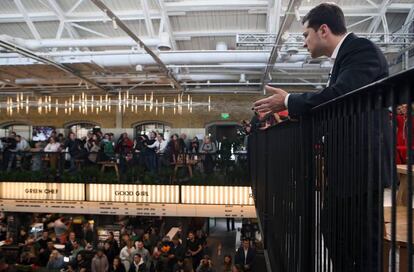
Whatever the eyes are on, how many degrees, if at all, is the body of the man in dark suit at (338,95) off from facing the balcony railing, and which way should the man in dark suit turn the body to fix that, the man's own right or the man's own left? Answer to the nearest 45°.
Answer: approximately 45° to the man's own right

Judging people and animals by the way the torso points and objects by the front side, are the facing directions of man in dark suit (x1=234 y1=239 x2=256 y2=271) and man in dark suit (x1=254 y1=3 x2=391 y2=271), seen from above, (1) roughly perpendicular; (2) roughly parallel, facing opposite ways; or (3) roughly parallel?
roughly perpendicular

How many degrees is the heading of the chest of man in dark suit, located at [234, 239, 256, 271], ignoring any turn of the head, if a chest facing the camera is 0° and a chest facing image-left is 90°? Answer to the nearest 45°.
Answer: approximately 0°

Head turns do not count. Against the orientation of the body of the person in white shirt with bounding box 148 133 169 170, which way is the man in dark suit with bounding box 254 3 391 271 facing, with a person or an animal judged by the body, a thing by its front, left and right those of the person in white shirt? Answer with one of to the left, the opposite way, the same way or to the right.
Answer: to the right

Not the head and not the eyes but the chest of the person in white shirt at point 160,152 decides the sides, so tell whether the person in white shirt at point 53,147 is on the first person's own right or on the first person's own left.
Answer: on the first person's own right

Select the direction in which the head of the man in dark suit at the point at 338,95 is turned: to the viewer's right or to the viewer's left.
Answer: to the viewer's left

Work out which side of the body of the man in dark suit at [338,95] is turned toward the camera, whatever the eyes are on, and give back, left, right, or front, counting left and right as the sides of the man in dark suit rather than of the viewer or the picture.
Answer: left

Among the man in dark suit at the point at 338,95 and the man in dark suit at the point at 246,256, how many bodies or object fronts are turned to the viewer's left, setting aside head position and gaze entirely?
1
